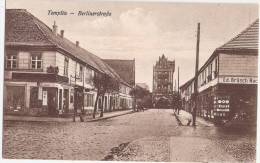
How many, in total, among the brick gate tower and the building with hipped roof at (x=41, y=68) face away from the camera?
0

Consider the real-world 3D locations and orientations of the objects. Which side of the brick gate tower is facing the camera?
front

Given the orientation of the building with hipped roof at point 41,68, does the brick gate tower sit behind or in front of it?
behind

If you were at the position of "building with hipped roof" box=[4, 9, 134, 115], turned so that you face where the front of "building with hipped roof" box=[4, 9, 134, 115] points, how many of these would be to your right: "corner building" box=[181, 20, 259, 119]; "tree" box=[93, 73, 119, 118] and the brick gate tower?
0

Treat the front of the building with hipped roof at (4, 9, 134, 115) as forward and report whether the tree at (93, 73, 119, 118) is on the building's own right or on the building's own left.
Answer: on the building's own left

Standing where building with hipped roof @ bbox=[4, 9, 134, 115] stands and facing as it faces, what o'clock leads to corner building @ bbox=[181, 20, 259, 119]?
The corner building is roughly at 11 o'clock from the building with hipped roof.

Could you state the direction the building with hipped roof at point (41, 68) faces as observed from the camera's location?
facing the viewer and to the right of the viewer
